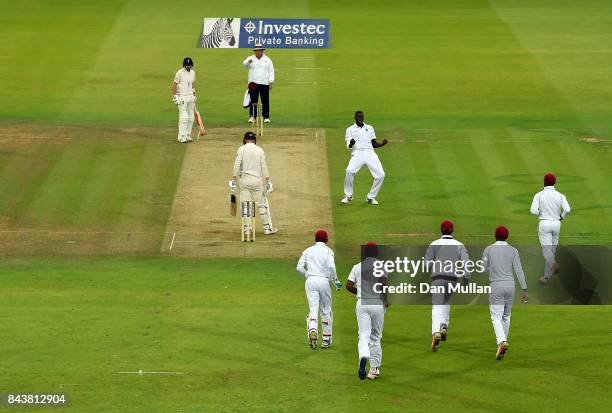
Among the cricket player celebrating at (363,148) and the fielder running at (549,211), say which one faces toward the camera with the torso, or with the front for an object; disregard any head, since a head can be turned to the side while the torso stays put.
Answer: the cricket player celebrating

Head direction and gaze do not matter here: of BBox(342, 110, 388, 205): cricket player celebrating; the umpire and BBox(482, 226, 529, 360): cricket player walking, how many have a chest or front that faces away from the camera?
1

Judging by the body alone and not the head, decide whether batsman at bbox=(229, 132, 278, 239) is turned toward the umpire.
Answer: yes

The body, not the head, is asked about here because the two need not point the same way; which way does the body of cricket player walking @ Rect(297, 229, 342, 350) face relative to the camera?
away from the camera

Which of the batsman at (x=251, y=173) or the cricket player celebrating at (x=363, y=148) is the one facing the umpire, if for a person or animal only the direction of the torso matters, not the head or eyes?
the batsman

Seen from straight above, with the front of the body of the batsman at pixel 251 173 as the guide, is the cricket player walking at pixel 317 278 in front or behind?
behind

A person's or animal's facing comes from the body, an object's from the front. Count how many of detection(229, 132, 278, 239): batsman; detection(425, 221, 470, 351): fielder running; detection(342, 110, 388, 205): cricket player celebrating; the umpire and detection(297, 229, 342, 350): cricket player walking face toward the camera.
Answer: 2

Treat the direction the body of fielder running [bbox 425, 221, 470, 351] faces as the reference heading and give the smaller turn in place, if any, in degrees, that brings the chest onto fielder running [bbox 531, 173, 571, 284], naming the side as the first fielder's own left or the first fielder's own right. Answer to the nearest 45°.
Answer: approximately 45° to the first fielder's own right

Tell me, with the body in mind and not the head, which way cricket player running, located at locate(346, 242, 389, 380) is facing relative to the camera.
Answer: away from the camera

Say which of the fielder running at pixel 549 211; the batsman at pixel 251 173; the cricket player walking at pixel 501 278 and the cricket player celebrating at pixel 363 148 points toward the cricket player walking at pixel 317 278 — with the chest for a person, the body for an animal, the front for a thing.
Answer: the cricket player celebrating at pixel 363 148

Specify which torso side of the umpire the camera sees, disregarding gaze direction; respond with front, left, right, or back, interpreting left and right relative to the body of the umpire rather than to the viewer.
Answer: front

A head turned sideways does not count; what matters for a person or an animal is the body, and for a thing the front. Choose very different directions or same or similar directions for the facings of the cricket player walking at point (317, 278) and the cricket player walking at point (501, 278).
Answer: same or similar directions

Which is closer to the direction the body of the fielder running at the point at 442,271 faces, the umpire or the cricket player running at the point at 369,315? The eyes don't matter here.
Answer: the umpire
